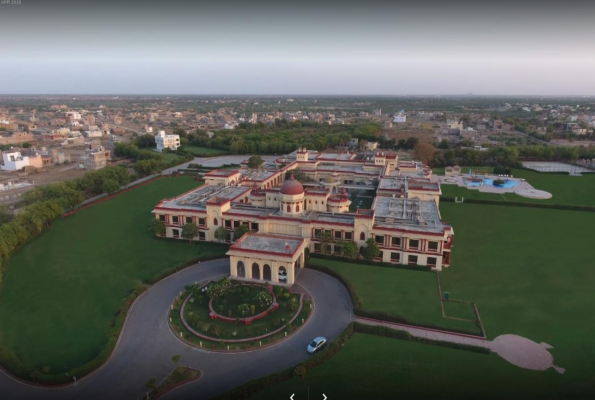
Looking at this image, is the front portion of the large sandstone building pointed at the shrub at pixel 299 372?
yes

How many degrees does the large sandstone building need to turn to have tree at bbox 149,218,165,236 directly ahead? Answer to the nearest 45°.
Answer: approximately 90° to its right

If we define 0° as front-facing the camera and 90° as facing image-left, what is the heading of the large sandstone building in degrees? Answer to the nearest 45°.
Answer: approximately 0°

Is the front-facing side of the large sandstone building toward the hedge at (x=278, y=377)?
yes

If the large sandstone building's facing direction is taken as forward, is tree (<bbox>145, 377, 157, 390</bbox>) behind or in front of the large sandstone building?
in front

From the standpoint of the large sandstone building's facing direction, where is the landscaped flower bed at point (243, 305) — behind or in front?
in front

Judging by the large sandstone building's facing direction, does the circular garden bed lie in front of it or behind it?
in front
